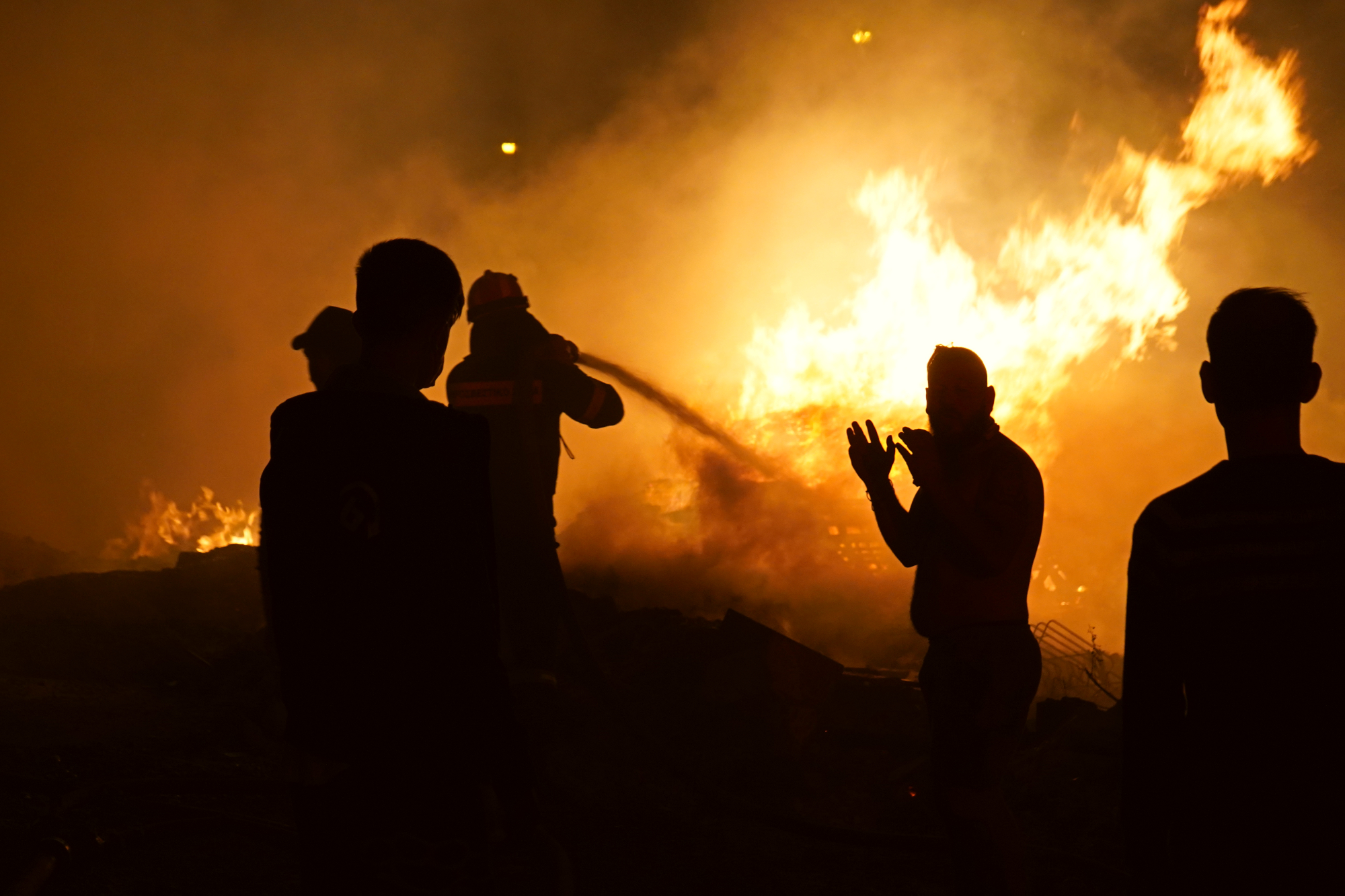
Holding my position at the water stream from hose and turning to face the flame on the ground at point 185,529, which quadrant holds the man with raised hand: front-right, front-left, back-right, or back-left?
back-left

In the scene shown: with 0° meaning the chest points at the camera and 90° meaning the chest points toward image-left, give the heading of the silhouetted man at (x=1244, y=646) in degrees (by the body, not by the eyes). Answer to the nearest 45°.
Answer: approximately 180°

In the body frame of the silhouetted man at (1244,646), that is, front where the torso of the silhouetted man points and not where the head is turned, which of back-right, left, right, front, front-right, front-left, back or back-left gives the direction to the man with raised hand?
front-left

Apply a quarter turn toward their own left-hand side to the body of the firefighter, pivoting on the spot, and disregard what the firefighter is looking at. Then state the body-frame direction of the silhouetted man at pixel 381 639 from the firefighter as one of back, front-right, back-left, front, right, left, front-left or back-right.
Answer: back-left

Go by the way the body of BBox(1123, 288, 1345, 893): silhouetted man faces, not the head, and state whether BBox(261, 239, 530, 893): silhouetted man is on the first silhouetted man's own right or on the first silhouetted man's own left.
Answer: on the first silhouetted man's own left

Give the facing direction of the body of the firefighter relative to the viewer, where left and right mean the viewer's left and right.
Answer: facing away from the viewer and to the right of the viewer

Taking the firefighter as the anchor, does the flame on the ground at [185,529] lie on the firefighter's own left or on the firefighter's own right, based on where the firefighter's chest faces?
on the firefighter's own left

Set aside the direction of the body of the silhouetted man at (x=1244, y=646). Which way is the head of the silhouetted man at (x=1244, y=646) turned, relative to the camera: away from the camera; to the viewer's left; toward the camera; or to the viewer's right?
away from the camera

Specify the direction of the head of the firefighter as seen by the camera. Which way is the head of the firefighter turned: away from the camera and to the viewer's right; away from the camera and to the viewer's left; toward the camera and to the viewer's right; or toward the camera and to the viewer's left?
away from the camera and to the viewer's right
